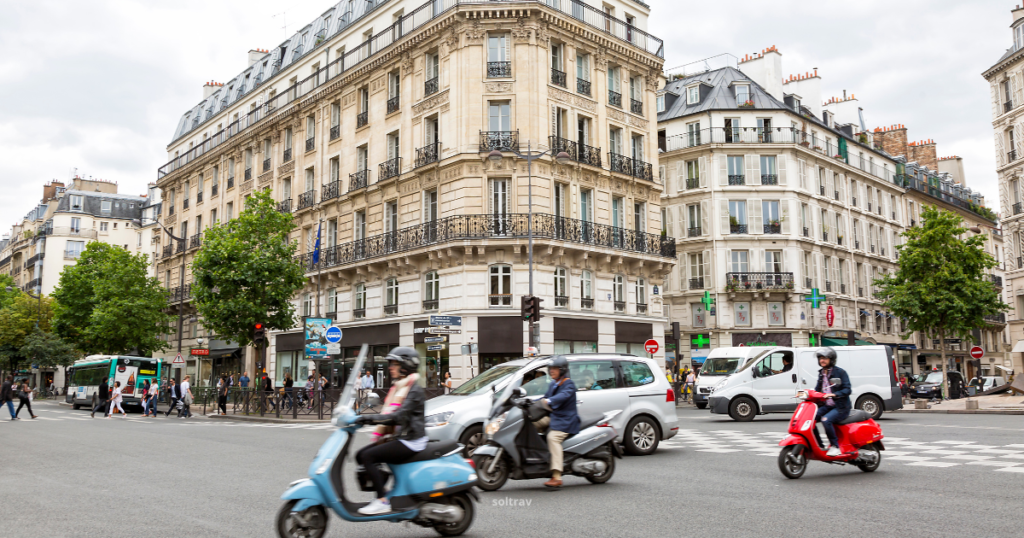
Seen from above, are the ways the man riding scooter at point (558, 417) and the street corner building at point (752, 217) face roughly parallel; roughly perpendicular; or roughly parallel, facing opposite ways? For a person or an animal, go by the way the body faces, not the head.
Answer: roughly perpendicular

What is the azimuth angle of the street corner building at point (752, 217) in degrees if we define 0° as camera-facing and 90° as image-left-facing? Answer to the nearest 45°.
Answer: approximately 0°

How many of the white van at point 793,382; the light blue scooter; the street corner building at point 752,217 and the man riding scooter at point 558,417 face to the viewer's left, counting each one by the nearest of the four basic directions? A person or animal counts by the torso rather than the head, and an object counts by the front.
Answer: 3

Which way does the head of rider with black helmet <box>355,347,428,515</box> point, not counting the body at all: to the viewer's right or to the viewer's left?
to the viewer's left

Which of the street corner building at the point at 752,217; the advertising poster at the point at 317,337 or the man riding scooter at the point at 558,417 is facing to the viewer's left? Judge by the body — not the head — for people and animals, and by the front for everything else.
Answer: the man riding scooter

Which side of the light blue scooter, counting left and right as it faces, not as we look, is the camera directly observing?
left

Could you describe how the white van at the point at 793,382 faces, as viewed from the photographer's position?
facing to the left of the viewer

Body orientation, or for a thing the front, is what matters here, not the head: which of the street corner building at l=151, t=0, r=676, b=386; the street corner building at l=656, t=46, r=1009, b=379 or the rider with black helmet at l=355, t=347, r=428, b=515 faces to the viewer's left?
the rider with black helmet

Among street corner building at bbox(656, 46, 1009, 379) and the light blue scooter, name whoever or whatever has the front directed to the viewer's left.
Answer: the light blue scooter

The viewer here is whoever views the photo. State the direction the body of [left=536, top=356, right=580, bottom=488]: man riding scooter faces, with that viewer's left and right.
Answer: facing to the left of the viewer

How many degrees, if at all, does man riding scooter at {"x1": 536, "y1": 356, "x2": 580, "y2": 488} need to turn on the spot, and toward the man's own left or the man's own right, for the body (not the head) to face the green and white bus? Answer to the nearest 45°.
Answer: approximately 45° to the man's own right

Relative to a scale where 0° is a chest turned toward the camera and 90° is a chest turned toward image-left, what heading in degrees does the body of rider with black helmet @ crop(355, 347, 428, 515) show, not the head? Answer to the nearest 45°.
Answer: approximately 90°
